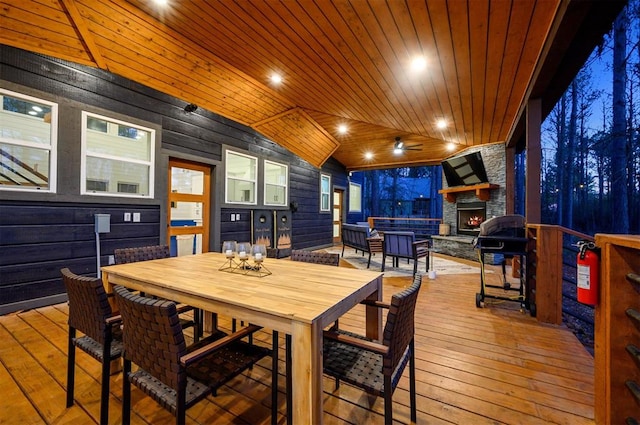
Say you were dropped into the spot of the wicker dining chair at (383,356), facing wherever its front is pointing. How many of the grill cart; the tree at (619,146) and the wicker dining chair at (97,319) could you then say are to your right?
2

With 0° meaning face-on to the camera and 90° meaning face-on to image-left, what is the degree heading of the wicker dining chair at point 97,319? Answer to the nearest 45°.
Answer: approximately 225°

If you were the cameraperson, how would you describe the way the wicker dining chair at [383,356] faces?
facing away from the viewer and to the left of the viewer

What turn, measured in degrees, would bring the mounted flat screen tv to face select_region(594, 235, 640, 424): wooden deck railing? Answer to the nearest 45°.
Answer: approximately 45° to its left

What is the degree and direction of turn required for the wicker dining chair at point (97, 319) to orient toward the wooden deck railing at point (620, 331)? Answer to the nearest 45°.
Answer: approximately 90° to its right

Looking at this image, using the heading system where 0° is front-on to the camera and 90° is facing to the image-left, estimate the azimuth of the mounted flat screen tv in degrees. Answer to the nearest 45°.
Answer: approximately 45°

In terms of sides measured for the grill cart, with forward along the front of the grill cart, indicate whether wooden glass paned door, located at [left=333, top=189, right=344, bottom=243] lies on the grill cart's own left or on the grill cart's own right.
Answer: on the grill cart's own right
